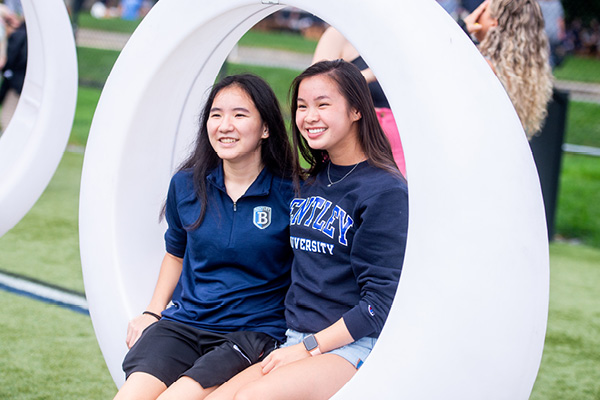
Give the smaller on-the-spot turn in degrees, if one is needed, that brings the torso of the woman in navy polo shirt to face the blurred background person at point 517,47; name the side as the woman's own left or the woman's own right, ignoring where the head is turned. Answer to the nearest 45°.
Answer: approximately 180°

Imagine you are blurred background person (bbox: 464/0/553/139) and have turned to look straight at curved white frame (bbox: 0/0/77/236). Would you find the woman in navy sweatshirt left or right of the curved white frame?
left

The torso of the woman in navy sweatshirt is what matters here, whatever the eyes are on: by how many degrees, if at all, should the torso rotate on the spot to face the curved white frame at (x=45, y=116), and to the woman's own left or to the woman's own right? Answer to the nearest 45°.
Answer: approximately 90° to the woman's own right

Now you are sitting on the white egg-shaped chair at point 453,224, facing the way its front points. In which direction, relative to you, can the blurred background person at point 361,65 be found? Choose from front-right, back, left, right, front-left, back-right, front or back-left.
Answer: back-right

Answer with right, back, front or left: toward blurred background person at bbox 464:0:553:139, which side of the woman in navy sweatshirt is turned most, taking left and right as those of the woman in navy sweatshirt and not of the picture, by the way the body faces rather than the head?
back

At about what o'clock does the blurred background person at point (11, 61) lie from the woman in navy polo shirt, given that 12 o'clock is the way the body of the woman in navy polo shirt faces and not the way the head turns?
The blurred background person is roughly at 4 o'clock from the woman in navy polo shirt.

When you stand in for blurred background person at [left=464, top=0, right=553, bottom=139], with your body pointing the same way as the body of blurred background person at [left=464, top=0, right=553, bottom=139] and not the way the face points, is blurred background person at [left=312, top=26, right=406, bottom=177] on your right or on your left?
on your left

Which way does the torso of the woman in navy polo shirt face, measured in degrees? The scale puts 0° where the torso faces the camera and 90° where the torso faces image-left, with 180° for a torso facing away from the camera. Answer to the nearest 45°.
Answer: approximately 45°

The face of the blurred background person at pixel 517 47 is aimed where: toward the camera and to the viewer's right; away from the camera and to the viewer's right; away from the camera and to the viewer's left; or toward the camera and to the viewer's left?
away from the camera and to the viewer's left

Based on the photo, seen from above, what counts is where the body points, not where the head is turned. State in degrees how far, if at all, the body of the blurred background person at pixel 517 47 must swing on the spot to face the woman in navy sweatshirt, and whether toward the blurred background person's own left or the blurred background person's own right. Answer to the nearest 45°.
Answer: approximately 135° to the blurred background person's own left
